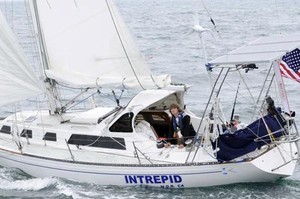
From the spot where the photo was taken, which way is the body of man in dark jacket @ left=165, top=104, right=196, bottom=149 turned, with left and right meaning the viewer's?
facing the viewer and to the left of the viewer
